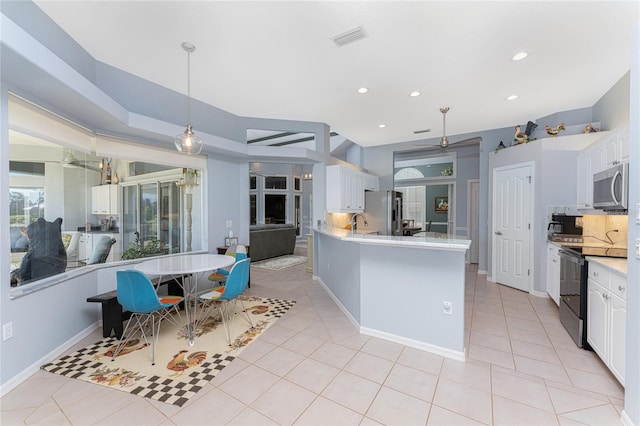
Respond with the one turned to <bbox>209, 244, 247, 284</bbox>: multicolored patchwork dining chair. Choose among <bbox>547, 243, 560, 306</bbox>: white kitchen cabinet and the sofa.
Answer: the white kitchen cabinet

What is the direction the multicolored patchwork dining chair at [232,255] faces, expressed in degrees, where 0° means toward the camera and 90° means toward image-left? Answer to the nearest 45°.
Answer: approximately 45°

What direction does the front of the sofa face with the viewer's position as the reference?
facing away from the viewer and to the left of the viewer

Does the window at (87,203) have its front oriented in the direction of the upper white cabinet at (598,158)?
yes

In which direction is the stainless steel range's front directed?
to the viewer's left

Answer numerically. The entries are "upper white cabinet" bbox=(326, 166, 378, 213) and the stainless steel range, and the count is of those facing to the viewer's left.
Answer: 1

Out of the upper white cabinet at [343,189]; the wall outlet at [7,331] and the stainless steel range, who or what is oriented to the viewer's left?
the stainless steel range

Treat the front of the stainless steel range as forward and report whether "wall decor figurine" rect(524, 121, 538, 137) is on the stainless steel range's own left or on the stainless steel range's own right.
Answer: on the stainless steel range's own right

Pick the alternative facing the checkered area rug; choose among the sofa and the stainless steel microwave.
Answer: the stainless steel microwave

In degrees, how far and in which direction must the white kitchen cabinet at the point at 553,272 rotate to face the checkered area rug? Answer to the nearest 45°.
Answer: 0° — it already faces it

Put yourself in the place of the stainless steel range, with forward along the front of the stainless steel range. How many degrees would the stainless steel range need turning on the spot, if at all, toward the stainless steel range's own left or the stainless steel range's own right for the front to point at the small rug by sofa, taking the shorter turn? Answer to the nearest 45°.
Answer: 0° — it already faces it
